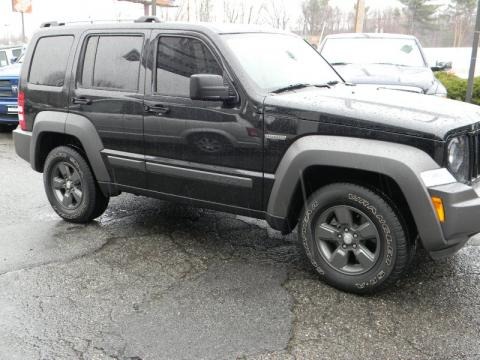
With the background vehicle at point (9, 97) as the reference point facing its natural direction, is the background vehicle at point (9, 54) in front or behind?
behind

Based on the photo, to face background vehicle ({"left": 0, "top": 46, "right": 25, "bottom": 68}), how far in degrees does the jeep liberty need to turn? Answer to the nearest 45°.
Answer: approximately 180°

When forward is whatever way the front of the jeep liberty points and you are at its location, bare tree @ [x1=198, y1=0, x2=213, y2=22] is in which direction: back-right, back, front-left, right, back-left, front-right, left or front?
back-left

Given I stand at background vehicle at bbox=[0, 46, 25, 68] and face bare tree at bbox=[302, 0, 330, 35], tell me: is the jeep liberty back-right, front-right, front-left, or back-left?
back-right

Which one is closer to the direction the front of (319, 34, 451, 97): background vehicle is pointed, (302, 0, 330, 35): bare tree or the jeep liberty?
the jeep liberty

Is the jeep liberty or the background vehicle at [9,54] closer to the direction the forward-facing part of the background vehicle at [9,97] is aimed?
the jeep liberty

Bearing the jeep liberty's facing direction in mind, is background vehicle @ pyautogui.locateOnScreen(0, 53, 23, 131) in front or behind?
behind

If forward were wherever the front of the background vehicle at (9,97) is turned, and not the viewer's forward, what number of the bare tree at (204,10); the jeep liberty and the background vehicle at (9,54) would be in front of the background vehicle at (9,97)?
1

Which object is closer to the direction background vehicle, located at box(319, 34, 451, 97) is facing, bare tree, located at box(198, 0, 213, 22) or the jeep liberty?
the jeep liberty

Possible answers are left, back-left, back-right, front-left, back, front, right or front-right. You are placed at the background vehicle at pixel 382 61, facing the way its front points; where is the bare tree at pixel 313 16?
back

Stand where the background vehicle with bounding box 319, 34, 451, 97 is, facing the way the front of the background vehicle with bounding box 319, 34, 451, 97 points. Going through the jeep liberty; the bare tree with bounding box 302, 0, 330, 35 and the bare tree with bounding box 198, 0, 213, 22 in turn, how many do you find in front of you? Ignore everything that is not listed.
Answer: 1

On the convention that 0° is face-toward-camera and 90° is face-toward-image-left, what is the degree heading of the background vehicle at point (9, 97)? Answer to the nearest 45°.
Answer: approximately 0°

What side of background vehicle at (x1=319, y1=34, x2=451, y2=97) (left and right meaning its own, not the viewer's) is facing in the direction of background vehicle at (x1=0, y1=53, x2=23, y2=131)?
right

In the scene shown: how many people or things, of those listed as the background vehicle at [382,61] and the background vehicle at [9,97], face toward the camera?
2
